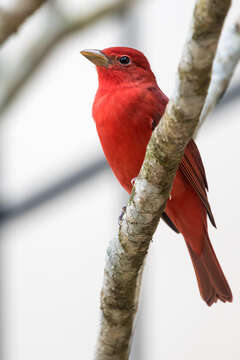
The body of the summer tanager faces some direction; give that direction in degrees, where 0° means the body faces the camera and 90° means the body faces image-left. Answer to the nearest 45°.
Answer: approximately 45°

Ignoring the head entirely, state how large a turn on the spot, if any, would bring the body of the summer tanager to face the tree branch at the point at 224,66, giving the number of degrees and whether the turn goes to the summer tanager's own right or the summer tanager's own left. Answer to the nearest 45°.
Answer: approximately 135° to the summer tanager's own left
